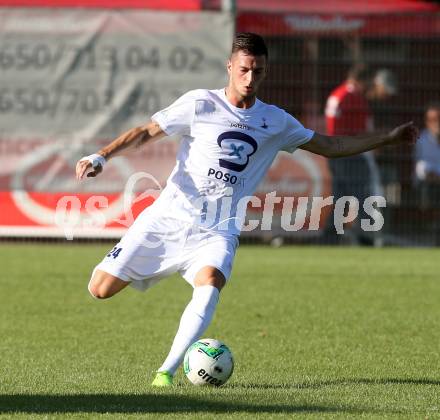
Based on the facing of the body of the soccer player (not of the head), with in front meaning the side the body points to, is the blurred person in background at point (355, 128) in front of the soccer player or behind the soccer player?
behind

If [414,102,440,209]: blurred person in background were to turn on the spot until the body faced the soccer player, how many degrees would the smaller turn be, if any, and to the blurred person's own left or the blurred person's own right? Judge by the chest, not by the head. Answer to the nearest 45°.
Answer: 0° — they already face them

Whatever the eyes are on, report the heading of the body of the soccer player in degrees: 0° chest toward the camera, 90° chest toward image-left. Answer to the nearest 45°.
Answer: approximately 0°

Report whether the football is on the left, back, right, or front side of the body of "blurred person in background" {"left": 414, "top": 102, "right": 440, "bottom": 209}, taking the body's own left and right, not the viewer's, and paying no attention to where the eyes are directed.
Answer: front

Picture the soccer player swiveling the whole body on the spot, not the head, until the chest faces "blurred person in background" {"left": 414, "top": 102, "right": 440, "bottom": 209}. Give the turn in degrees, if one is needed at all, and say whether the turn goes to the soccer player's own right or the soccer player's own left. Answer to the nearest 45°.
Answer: approximately 180°

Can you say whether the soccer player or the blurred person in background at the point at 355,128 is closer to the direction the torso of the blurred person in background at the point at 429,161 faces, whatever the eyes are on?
the soccer player

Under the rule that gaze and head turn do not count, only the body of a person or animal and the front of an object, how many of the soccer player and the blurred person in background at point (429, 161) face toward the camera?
2

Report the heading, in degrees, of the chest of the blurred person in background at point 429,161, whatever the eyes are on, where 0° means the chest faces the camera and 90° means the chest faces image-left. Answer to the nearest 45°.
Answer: approximately 0°

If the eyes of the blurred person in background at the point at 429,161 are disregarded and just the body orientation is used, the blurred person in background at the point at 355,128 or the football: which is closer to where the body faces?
the football
